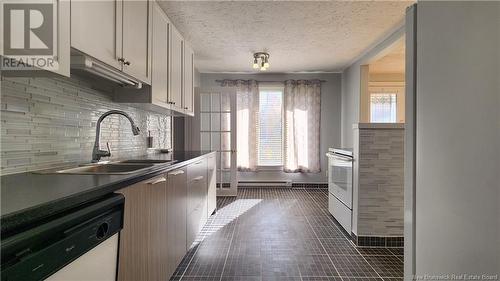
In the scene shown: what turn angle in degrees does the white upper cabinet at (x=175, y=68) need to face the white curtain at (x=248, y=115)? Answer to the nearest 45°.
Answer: approximately 45° to its left

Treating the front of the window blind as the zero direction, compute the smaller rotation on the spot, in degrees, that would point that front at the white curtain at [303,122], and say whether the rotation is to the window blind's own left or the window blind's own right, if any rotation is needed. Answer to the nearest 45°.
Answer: approximately 90° to the window blind's own left

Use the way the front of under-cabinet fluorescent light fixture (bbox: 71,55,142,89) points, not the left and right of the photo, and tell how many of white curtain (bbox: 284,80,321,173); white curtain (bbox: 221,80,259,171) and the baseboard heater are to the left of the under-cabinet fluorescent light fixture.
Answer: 3

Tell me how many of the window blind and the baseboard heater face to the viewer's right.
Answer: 0

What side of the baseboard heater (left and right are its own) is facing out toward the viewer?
front

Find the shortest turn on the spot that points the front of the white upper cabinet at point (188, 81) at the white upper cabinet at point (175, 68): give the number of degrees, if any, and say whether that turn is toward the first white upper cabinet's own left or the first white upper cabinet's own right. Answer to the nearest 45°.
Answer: approximately 90° to the first white upper cabinet's own right

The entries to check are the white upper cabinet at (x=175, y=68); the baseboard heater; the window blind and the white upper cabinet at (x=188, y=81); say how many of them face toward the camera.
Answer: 2

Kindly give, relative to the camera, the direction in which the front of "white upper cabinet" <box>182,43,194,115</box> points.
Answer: facing to the right of the viewer

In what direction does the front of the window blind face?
toward the camera

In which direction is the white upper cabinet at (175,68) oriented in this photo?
to the viewer's right

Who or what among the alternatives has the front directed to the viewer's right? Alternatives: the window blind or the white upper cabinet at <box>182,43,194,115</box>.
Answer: the white upper cabinet
